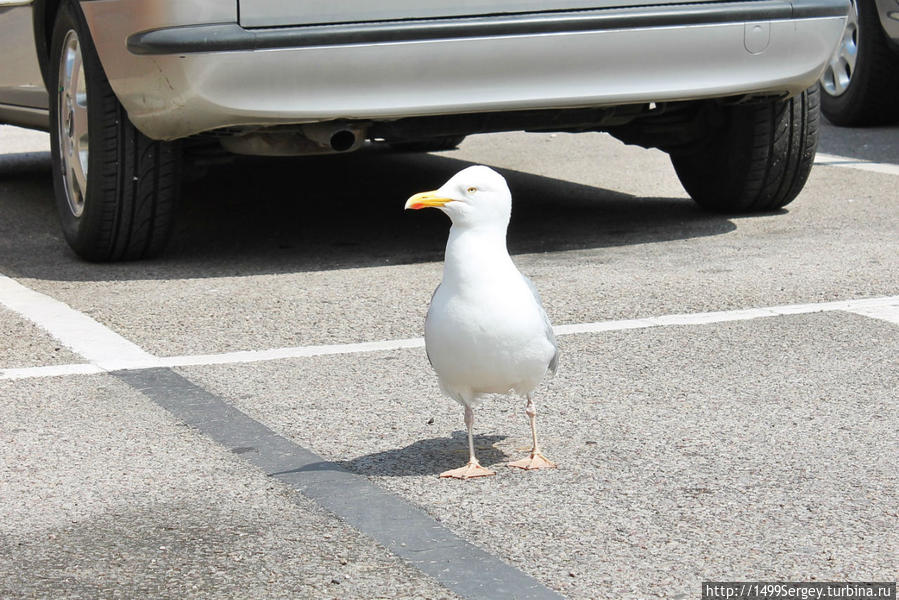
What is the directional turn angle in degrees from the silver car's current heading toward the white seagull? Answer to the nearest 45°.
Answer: approximately 135° to its left

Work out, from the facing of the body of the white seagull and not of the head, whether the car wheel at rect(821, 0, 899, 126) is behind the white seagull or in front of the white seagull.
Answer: behind

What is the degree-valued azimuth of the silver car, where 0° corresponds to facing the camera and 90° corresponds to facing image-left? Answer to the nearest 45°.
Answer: approximately 135°

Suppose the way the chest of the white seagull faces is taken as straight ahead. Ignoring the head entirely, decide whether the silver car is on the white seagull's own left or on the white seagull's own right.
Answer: on the white seagull's own right
